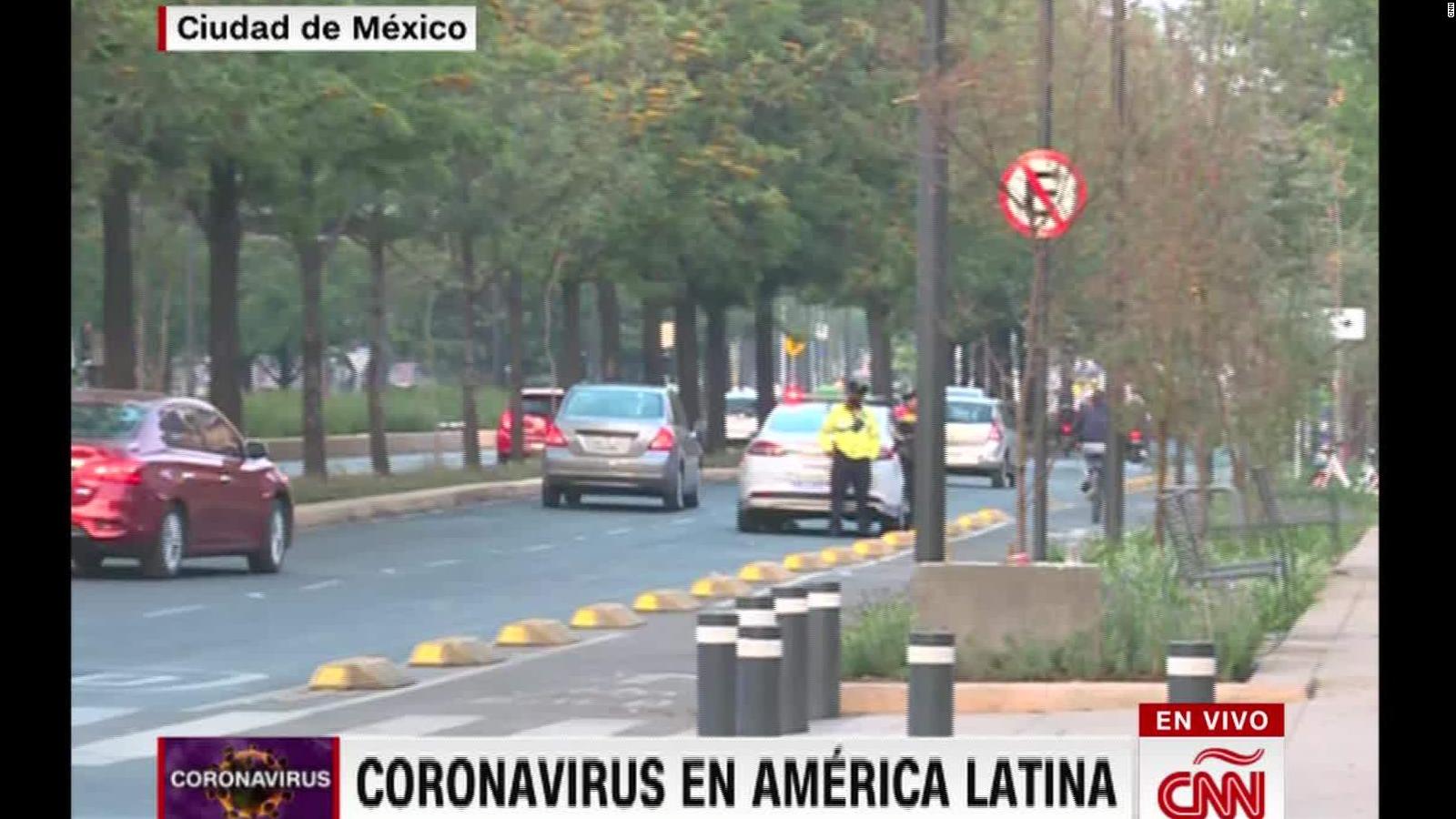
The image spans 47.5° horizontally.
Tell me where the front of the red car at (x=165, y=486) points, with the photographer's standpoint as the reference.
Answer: facing away from the viewer and to the right of the viewer

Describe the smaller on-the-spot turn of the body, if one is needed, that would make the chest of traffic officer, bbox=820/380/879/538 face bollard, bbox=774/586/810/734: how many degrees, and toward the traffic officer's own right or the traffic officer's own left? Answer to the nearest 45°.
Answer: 0° — they already face it

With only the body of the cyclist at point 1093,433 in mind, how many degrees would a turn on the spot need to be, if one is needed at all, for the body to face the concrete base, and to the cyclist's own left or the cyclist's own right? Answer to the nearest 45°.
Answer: approximately 180°

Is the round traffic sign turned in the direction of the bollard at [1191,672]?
yes

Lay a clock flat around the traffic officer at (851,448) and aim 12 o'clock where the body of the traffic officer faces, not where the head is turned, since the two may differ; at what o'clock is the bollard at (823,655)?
The bollard is roughly at 12 o'clock from the traffic officer.

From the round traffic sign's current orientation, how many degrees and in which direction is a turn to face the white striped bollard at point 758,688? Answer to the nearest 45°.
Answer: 0° — it already faces it

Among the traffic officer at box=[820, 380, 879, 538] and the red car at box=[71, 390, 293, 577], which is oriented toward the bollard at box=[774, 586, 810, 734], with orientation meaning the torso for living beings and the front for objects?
the traffic officer

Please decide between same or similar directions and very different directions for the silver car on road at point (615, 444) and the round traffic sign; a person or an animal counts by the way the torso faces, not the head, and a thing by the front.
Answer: very different directions

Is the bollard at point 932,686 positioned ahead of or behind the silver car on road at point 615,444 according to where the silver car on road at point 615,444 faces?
behind

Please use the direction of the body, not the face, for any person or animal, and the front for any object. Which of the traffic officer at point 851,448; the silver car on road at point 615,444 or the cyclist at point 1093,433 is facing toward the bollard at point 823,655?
the traffic officer

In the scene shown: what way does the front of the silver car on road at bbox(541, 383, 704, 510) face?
away from the camera
